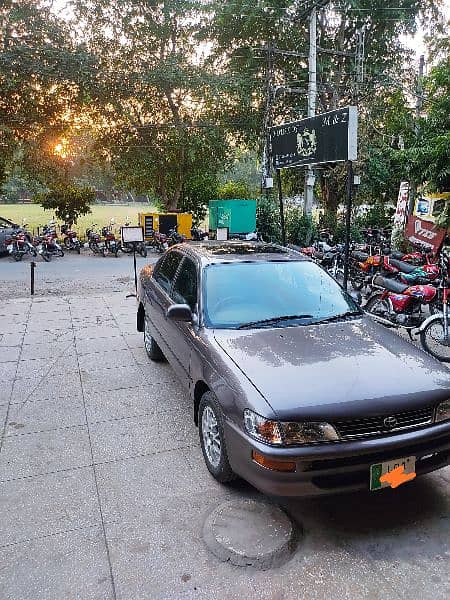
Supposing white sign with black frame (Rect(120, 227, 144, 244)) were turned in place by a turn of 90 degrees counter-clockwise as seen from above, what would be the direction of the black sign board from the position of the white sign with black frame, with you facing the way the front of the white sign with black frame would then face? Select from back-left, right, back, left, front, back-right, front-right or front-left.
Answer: front-right

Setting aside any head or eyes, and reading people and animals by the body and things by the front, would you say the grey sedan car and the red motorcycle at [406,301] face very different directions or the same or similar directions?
same or similar directions

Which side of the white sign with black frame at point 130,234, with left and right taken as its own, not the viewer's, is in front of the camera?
front

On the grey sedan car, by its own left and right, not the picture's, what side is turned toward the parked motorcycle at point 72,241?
back

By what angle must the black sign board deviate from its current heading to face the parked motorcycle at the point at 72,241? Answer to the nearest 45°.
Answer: approximately 90° to its right

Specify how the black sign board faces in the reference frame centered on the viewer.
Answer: facing the viewer and to the left of the viewer

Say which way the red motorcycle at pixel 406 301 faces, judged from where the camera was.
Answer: facing the viewer and to the right of the viewer

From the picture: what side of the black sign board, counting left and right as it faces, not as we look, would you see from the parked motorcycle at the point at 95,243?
right

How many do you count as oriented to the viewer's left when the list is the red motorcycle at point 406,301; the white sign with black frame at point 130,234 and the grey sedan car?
0

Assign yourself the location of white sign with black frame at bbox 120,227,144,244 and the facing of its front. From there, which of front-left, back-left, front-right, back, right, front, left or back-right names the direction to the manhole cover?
front

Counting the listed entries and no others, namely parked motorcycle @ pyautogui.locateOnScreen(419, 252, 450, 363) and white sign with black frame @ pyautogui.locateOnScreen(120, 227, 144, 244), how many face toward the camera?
1

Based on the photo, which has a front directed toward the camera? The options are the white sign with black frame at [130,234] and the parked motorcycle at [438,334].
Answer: the white sign with black frame
